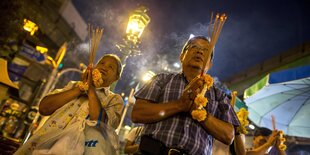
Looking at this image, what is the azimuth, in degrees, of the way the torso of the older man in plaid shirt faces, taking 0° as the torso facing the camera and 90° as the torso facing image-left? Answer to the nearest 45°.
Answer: approximately 0°

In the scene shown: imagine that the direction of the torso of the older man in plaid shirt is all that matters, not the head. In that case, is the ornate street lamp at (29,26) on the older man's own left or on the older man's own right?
on the older man's own right

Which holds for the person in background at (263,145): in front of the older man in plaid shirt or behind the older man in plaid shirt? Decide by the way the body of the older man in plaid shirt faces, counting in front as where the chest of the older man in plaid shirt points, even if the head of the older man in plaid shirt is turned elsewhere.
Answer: behind

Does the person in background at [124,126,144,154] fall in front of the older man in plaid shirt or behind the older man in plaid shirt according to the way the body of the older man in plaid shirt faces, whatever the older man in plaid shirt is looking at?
behind

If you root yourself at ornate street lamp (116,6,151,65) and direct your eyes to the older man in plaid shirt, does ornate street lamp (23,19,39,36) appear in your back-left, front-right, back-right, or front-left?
back-right

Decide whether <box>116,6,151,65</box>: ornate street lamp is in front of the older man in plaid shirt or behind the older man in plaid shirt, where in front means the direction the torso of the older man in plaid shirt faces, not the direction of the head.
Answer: behind

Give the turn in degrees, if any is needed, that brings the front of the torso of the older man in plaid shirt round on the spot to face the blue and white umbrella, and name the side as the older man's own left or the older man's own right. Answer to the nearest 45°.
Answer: approximately 135° to the older man's own left

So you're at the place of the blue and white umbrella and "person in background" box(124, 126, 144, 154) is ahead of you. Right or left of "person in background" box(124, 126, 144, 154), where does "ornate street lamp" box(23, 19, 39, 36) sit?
right
